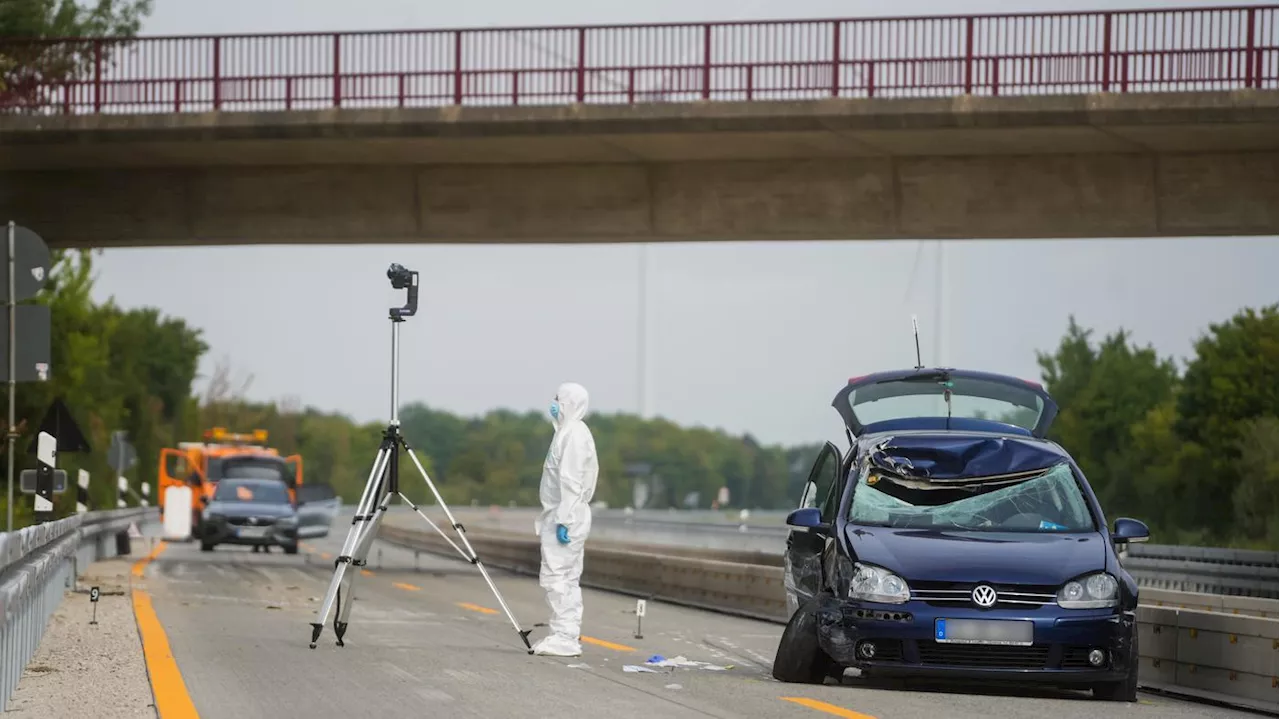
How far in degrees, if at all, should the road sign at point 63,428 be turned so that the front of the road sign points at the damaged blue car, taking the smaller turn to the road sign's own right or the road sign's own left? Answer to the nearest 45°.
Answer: approximately 135° to the road sign's own right

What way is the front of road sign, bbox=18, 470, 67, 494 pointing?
away from the camera

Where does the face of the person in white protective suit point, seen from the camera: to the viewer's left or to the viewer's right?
to the viewer's left

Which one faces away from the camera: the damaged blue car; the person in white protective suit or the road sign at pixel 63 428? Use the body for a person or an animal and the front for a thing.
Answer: the road sign

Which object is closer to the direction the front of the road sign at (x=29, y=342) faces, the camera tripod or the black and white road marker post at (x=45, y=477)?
the black and white road marker post

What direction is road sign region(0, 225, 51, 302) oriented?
away from the camera

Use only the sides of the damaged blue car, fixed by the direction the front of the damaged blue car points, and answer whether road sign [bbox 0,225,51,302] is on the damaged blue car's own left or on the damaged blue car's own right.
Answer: on the damaged blue car's own right

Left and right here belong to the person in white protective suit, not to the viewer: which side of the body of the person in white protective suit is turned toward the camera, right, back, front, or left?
left

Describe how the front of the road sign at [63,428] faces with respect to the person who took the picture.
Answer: facing away from the viewer
